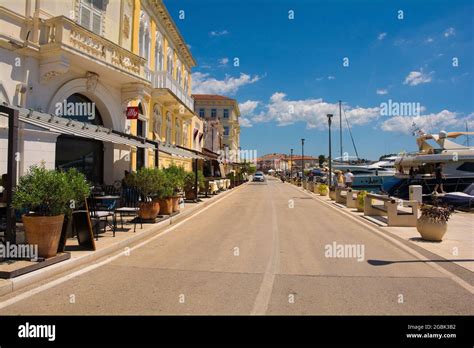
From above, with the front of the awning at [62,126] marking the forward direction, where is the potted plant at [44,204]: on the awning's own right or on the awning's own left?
on the awning's own right

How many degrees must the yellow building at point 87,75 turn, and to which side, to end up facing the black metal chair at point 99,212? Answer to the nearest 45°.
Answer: approximately 45° to its right

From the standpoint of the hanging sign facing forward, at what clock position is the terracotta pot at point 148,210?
The terracotta pot is roughly at 12 o'clock from the hanging sign.

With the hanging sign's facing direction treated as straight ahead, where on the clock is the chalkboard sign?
The chalkboard sign is roughly at 12 o'clock from the hanging sign.

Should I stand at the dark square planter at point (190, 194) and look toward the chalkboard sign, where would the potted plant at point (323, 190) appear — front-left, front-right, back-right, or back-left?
back-left

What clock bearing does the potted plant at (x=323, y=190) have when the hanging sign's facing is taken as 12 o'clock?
The potted plant is roughly at 8 o'clock from the hanging sign.

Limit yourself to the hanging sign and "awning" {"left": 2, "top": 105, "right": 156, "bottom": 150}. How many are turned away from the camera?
0

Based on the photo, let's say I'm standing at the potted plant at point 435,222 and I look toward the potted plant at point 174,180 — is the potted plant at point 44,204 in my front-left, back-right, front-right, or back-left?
front-left

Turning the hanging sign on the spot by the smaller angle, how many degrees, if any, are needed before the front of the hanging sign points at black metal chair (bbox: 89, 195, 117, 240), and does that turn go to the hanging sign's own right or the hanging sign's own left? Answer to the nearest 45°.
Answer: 0° — it already faces it

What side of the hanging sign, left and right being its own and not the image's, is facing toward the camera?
front

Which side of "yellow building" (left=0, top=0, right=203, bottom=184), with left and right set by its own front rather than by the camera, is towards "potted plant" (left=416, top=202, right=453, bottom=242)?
front

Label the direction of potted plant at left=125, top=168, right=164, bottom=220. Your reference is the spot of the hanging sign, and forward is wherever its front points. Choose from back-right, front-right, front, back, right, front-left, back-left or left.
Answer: front

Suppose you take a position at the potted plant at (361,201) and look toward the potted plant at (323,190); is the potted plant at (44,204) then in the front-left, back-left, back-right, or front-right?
back-left
